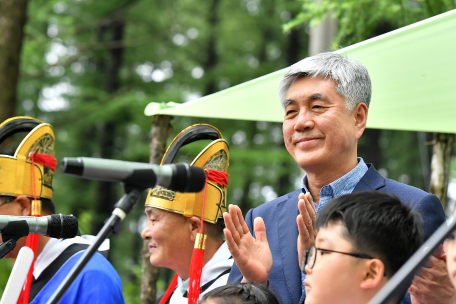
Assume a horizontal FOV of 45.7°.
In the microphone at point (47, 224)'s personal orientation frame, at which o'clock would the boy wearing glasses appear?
The boy wearing glasses is roughly at 1 o'clock from the microphone.

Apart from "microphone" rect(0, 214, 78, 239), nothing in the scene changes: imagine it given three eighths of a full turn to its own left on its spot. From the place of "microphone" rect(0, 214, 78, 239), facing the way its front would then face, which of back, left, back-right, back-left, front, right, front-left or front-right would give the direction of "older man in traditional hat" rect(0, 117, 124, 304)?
front-right

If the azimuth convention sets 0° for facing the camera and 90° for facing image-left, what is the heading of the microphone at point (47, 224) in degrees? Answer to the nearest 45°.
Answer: approximately 270°
